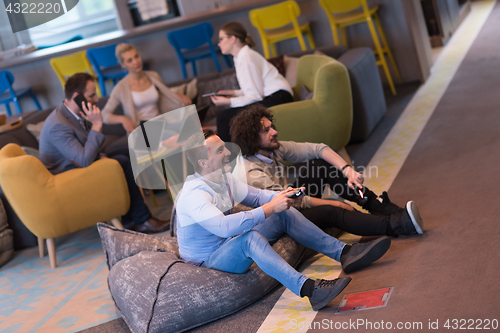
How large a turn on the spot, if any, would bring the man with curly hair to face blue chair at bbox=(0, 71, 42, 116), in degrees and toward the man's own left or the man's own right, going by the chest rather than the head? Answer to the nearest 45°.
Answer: approximately 135° to the man's own left

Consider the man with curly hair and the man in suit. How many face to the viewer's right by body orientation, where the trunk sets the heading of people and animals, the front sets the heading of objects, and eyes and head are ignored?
2

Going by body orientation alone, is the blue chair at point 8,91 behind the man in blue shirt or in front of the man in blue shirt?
behind

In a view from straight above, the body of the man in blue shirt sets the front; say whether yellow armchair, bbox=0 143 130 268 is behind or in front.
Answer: behind

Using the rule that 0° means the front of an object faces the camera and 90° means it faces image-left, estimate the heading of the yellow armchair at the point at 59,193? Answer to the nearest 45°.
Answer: approximately 225°

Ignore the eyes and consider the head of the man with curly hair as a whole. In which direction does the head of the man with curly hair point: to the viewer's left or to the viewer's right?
to the viewer's right

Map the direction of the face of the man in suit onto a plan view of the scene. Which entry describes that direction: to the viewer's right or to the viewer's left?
to the viewer's right
